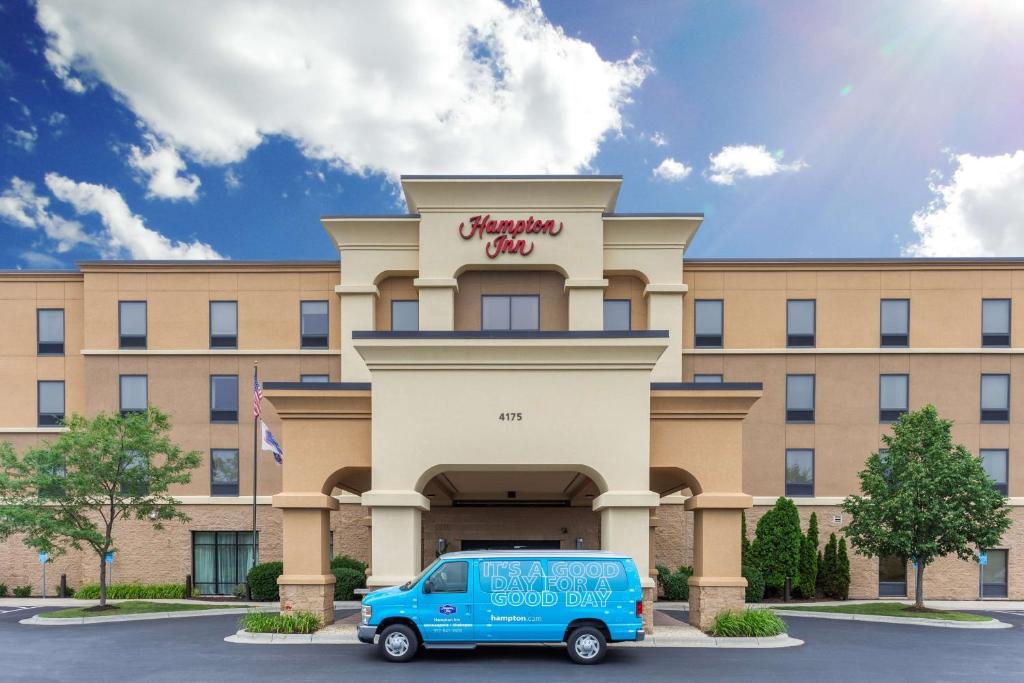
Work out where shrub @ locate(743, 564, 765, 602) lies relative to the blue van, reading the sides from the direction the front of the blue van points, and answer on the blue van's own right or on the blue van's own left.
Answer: on the blue van's own right

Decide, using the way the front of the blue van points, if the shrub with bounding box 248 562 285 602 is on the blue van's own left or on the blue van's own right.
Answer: on the blue van's own right

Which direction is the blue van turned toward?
to the viewer's left

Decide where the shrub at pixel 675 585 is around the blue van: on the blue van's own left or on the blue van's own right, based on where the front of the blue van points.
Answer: on the blue van's own right
